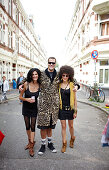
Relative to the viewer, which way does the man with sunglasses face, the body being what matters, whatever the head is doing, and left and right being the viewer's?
facing the viewer
